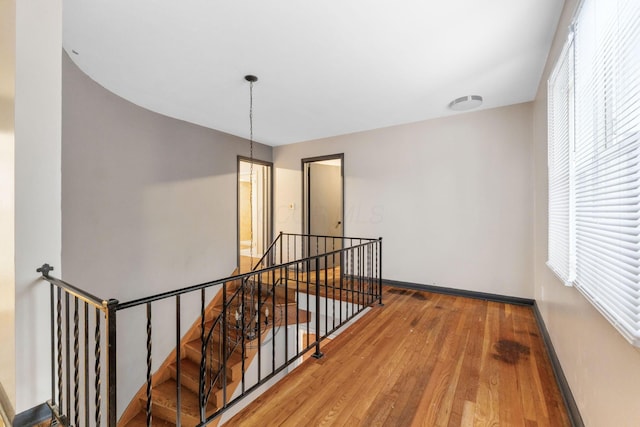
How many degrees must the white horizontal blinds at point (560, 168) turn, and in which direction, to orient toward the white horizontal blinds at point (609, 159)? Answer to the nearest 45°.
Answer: approximately 90° to its left

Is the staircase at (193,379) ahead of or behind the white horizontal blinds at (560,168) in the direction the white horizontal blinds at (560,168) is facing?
ahead

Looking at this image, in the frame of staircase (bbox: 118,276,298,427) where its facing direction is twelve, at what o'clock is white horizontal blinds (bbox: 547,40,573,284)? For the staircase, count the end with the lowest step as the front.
The white horizontal blinds is roughly at 9 o'clock from the staircase.

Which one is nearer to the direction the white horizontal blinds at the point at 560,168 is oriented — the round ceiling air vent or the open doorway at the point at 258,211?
the open doorway

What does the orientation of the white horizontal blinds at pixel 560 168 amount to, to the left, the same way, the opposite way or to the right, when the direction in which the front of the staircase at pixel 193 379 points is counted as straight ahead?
to the right

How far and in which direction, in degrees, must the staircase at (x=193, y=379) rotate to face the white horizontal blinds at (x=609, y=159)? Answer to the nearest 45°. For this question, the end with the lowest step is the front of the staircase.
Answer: approximately 90° to its left

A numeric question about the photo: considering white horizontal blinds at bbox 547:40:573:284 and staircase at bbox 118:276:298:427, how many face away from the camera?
0

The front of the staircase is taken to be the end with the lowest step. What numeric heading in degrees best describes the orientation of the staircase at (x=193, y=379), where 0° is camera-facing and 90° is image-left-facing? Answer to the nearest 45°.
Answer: approximately 45°

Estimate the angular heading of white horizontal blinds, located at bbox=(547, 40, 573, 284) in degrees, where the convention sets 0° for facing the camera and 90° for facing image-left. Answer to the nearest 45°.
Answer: approximately 90°
